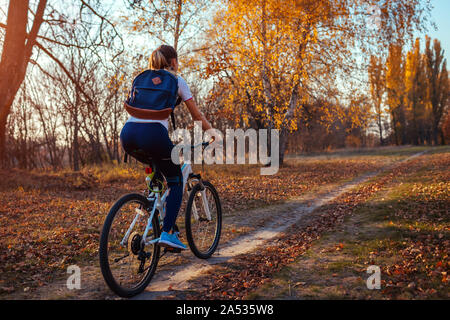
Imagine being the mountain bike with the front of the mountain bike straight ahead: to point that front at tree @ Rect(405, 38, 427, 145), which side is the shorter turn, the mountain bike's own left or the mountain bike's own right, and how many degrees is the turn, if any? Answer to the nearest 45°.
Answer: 0° — it already faces it

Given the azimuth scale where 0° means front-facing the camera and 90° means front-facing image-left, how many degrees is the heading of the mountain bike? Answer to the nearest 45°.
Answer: approximately 225°

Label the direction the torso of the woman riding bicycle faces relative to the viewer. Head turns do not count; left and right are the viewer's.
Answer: facing away from the viewer and to the right of the viewer

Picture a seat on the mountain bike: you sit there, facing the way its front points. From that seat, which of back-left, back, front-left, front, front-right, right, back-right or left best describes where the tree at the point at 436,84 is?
front
